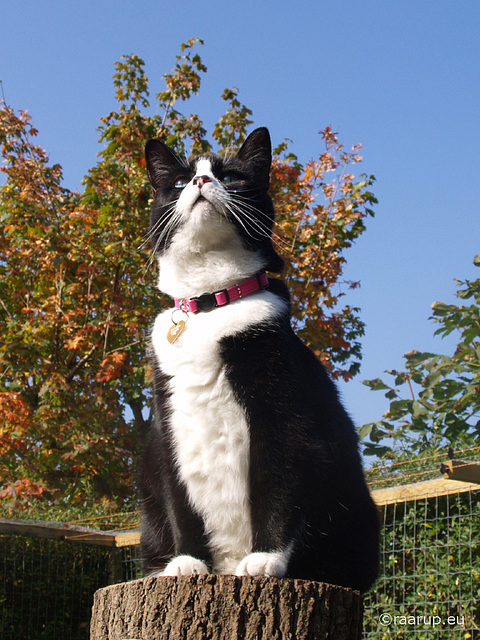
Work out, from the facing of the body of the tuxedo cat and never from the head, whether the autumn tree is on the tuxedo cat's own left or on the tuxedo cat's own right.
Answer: on the tuxedo cat's own right

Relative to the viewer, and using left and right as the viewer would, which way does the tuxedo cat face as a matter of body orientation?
facing the viewer and to the left of the viewer
